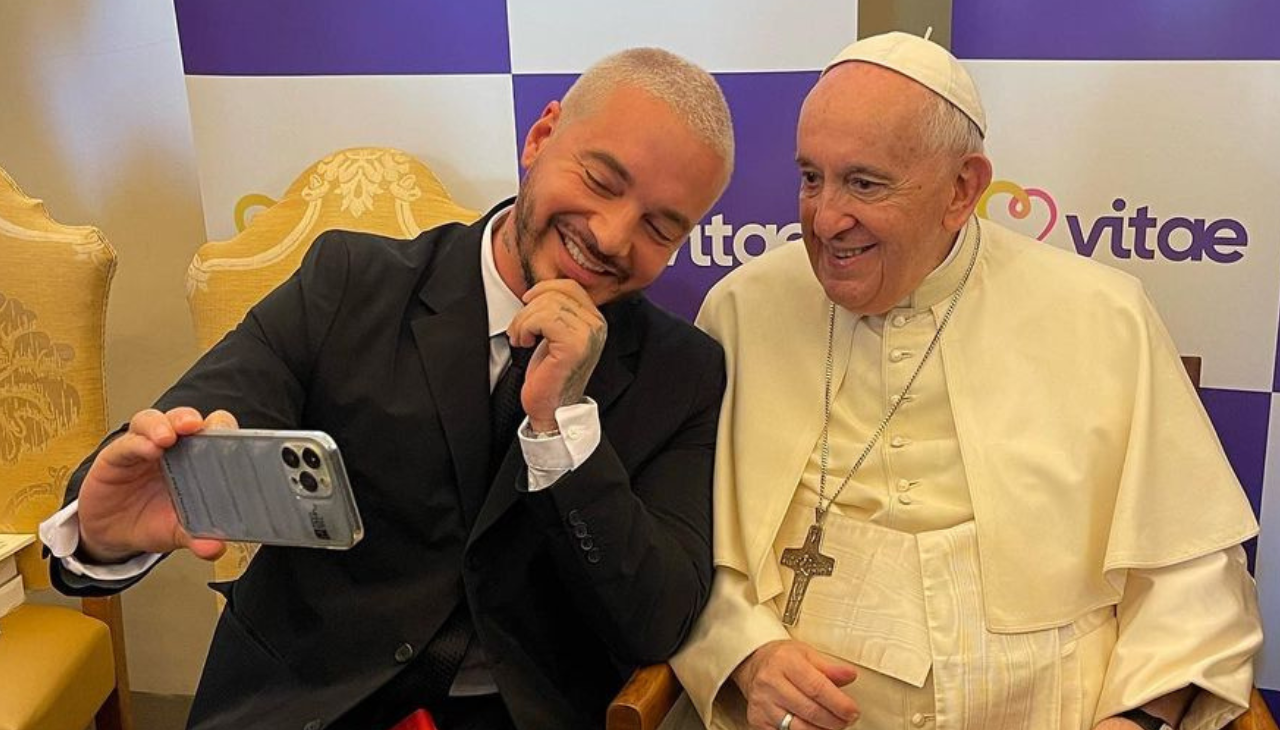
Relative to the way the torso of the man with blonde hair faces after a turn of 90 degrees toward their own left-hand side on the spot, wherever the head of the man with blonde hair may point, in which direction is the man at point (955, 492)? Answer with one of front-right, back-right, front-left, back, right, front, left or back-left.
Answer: front

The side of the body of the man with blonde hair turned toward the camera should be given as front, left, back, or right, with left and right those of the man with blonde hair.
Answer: front

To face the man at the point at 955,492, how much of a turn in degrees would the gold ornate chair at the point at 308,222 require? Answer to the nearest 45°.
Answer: approximately 45° to its left
